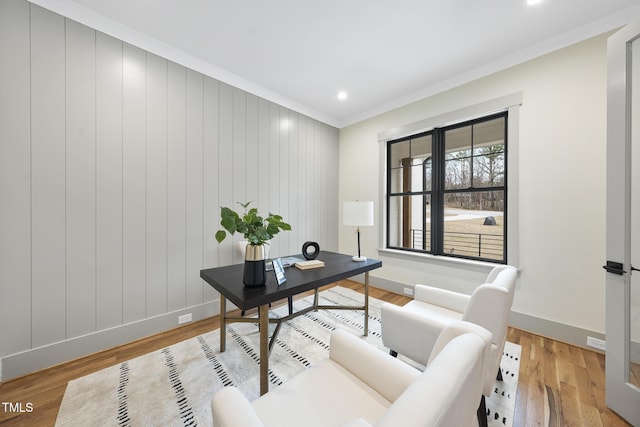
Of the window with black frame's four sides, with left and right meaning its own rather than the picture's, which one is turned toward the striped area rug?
front

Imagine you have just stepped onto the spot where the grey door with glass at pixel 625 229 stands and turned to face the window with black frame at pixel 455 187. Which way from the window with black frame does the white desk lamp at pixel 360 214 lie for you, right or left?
left

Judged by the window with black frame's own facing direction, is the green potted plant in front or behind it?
in front

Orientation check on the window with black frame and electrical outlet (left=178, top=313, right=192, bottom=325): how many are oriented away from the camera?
0

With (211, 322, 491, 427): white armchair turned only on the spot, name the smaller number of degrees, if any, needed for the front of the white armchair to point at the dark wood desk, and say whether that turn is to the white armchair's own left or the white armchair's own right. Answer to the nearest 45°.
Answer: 0° — it already faces it

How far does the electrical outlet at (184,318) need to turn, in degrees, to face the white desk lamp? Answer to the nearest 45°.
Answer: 0° — it already faces it

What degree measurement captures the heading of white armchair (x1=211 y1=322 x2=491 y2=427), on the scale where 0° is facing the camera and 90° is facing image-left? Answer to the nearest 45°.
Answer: approximately 135°

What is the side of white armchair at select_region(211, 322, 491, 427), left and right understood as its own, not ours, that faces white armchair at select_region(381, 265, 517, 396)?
right

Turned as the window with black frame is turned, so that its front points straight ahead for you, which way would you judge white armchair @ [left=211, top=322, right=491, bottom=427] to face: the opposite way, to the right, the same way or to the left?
to the right

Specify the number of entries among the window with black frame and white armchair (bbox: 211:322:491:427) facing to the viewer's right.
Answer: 0

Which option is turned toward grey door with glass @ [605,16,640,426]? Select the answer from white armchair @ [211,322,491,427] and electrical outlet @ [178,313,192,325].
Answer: the electrical outlet
